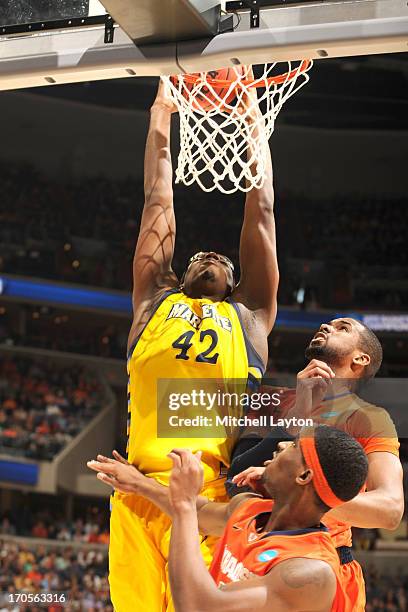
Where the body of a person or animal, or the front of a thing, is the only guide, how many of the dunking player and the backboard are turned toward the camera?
1

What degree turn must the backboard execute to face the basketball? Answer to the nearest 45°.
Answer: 0° — it already faces it

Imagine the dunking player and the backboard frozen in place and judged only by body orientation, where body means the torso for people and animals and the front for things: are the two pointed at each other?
yes

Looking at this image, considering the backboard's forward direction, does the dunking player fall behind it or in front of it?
in front

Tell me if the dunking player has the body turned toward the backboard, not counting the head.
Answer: yes

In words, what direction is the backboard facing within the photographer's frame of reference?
facing away from the viewer

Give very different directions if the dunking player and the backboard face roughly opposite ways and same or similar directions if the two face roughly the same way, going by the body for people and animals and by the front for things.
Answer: very different directions
